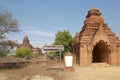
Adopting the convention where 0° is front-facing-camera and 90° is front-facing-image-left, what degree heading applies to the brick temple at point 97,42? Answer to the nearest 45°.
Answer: approximately 0°

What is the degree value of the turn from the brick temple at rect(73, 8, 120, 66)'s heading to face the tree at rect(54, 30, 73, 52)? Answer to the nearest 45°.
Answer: approximately 135° to its right
